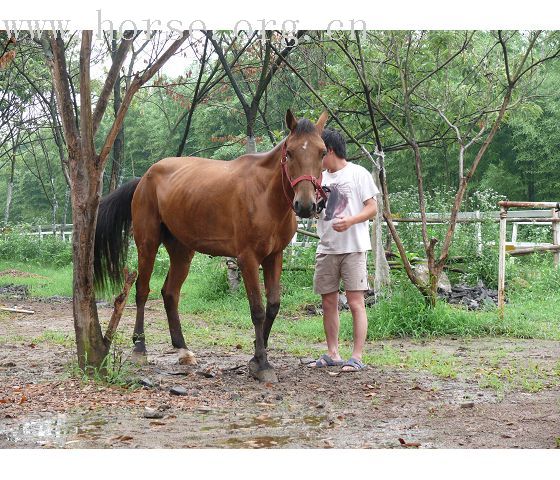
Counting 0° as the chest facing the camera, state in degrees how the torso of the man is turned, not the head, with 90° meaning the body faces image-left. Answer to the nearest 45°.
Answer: approximately 45°

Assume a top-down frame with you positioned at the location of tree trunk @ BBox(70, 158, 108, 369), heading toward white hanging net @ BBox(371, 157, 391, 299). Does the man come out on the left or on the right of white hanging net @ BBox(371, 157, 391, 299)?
right

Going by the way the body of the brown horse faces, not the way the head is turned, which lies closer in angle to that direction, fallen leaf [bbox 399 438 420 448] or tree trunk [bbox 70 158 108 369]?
the fallen leaf

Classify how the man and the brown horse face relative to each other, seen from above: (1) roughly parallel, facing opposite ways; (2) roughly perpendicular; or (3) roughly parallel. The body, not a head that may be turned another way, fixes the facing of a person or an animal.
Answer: roughly perpendicular

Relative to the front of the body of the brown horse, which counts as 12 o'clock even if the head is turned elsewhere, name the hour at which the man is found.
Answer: The man is roughly at 11 o'clock from the brown horse.

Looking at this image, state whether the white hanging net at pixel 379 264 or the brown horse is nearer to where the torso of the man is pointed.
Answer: the brown horse

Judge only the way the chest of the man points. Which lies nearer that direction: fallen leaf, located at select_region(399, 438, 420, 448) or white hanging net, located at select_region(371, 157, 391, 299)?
the fallen leaf

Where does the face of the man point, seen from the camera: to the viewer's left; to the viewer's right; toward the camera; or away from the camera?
to the viewer's left

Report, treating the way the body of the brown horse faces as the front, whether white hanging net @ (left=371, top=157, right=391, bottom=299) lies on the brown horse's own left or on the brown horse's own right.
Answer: on the brown horse's own left

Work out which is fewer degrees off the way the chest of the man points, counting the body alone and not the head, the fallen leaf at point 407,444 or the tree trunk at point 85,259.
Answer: the tree trunk
